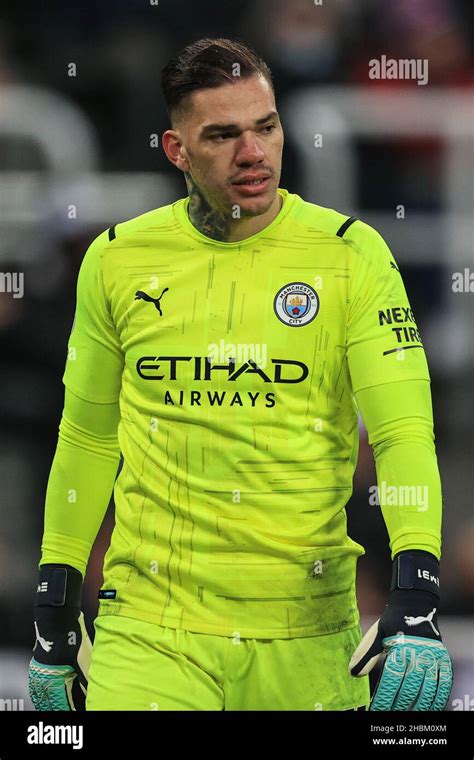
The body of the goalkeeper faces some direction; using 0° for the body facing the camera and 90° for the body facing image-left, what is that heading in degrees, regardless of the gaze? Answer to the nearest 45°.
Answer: approximately 0°

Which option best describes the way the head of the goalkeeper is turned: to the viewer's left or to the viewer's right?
to the viewer's right
